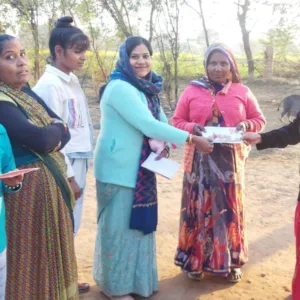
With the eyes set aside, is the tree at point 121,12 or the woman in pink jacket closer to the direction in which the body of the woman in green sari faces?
the woman in pink jacket

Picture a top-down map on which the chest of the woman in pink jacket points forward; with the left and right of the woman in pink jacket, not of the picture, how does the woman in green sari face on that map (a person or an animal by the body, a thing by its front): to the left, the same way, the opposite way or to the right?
to the left

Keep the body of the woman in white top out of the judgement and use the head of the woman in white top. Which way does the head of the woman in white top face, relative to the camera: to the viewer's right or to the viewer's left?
to the viewer's right

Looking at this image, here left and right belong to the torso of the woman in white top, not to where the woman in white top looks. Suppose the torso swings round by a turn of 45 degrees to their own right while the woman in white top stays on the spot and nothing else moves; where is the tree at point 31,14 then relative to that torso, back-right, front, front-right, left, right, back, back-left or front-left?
back

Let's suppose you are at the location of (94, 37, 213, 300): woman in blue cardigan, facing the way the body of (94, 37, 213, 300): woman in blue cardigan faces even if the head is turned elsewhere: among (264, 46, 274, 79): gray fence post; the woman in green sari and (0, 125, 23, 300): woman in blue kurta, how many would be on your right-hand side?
2

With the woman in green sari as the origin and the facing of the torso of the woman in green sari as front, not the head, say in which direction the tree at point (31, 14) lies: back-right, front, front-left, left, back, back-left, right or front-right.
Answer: back-left

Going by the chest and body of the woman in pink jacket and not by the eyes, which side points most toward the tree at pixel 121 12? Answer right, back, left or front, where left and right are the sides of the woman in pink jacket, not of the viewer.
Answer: back
